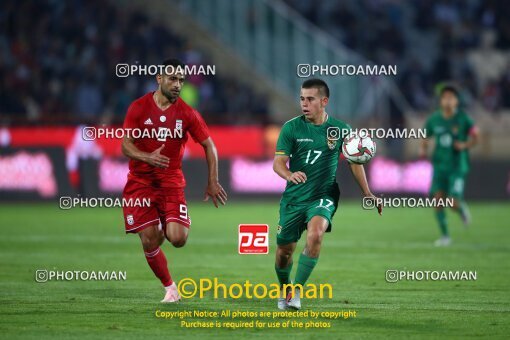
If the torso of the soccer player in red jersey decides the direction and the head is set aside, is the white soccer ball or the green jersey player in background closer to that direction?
the white soccer ball

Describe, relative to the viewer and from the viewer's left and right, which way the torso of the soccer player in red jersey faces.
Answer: facing the viewer

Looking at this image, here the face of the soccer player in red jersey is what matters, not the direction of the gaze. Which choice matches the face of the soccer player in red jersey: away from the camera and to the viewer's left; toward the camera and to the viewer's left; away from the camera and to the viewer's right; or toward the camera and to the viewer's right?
toward the camera and to the viewer's right

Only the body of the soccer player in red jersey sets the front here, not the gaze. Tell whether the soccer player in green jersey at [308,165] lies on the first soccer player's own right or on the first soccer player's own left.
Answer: on the first soccer player's own left

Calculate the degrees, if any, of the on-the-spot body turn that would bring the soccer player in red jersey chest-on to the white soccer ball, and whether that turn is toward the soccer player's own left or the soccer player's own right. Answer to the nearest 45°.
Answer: approximately 90° to the soccer player's own left

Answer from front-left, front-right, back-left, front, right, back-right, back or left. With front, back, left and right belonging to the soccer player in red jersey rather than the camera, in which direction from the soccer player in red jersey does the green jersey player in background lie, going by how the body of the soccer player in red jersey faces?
back-left

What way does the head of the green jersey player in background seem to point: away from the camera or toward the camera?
toward the camera
